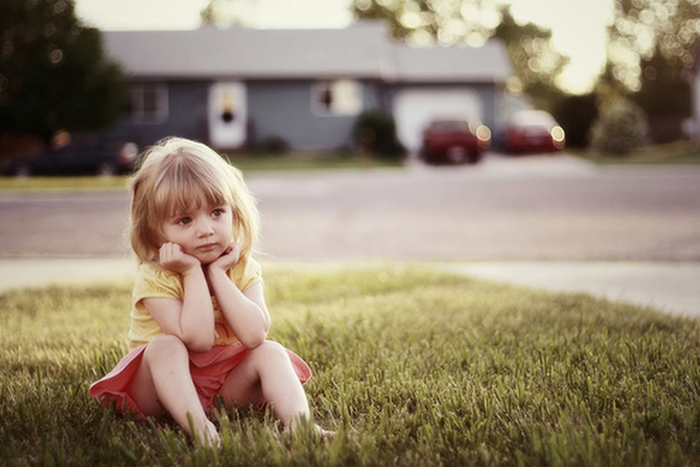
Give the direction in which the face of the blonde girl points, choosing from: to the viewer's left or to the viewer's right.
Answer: to the viewer's right

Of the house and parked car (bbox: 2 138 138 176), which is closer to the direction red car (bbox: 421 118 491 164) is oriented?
the house

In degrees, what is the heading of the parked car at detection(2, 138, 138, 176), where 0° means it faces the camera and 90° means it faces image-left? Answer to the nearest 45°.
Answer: approximately 90°

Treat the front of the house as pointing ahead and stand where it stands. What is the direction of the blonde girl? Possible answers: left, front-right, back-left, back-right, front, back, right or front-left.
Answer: front

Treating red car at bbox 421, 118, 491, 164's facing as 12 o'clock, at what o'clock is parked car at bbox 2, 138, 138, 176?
The parked car is roughly at 8 o'clock from the red car.

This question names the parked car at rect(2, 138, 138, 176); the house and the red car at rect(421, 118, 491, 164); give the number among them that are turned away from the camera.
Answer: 1

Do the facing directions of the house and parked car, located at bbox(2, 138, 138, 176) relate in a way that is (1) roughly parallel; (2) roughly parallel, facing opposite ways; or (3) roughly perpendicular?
roughly perpendicular

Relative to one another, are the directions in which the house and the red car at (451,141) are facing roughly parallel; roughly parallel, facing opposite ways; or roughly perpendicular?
roughly parallel, facing opposite ways

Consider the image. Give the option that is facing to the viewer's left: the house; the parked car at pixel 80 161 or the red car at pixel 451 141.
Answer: the parked car

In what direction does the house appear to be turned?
toward the camera

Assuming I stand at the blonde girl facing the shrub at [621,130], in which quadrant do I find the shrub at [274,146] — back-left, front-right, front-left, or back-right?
front-left

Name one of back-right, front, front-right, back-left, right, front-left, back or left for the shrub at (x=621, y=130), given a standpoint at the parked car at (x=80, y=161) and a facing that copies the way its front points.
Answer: back

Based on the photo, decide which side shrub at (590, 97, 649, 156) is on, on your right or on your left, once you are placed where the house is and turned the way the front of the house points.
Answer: on your left

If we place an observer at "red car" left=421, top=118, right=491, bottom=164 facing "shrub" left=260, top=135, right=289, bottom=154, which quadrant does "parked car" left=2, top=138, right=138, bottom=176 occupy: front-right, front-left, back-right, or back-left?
front-left
